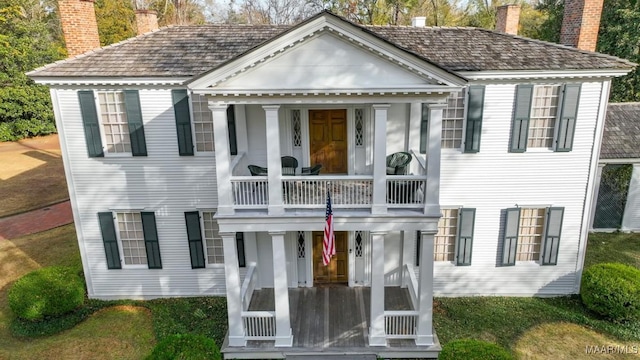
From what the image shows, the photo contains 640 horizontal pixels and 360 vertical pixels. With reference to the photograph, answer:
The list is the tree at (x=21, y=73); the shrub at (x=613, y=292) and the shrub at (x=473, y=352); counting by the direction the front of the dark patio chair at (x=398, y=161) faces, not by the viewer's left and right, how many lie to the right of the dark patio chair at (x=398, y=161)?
1

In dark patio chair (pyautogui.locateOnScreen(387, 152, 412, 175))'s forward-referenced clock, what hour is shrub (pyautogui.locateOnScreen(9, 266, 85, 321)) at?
The shrub is roughly at 1 o'clock from the dark patio chair.

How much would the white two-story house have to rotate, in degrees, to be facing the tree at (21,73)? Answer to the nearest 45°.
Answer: approximately 135° to its right

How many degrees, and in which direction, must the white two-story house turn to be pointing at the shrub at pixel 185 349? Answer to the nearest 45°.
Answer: approximately 45° to its right

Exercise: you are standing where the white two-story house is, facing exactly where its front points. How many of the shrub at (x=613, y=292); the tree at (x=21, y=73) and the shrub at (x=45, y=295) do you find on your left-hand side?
1

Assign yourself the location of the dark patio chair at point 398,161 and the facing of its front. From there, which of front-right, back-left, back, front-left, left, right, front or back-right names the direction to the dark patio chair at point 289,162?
front-right

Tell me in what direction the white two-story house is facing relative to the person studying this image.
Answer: facing the viewer

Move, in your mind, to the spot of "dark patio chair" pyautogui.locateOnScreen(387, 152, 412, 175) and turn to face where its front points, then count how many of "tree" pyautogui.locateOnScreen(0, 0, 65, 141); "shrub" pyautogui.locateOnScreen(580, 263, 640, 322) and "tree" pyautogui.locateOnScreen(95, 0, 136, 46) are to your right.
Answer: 2

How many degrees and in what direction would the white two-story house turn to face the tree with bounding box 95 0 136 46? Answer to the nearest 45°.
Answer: approximately 135° to its right

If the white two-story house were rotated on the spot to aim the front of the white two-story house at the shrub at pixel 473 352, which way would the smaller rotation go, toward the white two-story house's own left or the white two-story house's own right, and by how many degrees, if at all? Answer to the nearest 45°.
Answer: approximately 45° to the white two-story house's own left

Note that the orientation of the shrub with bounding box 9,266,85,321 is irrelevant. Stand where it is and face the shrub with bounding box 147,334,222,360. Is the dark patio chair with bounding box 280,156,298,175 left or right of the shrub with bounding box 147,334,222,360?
left

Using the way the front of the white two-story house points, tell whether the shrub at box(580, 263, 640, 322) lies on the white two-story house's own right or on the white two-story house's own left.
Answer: on the white two-story house's own left

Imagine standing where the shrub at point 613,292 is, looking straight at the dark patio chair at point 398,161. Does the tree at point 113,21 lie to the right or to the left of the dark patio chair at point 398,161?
right

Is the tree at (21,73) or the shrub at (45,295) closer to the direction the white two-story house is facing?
the shrub

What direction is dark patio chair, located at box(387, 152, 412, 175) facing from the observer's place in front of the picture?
facing the viewer and to the left of the viewer
